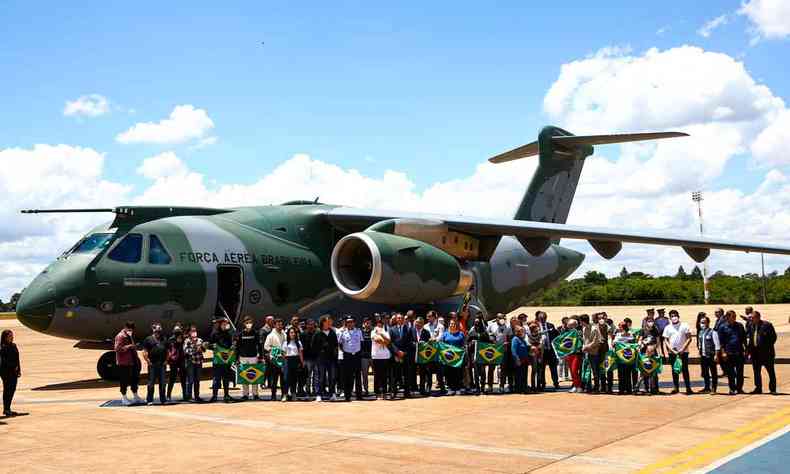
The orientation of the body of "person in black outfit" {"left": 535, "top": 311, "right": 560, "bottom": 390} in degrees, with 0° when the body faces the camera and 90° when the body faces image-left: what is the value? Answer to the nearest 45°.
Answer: approximately 45°

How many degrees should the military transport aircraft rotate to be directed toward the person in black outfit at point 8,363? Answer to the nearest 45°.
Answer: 0° — it already faces them

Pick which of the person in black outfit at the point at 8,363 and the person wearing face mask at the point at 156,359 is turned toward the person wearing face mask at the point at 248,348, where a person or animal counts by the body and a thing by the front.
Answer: the person in black outfit

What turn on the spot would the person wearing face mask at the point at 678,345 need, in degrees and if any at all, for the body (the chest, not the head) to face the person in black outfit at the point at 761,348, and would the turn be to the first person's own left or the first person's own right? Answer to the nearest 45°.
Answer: approximately 90° to the first person's own left

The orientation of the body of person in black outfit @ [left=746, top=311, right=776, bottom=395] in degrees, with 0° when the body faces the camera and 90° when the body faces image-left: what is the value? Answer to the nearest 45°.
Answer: approximately 45°

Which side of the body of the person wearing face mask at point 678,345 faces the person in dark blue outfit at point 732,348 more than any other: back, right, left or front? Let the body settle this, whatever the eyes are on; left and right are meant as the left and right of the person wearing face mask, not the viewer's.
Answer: left

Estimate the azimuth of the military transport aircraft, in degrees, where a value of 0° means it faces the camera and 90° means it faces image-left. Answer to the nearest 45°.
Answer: approximately 45°

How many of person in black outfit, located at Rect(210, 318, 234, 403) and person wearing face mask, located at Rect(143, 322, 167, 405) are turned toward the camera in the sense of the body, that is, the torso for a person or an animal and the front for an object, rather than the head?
2
